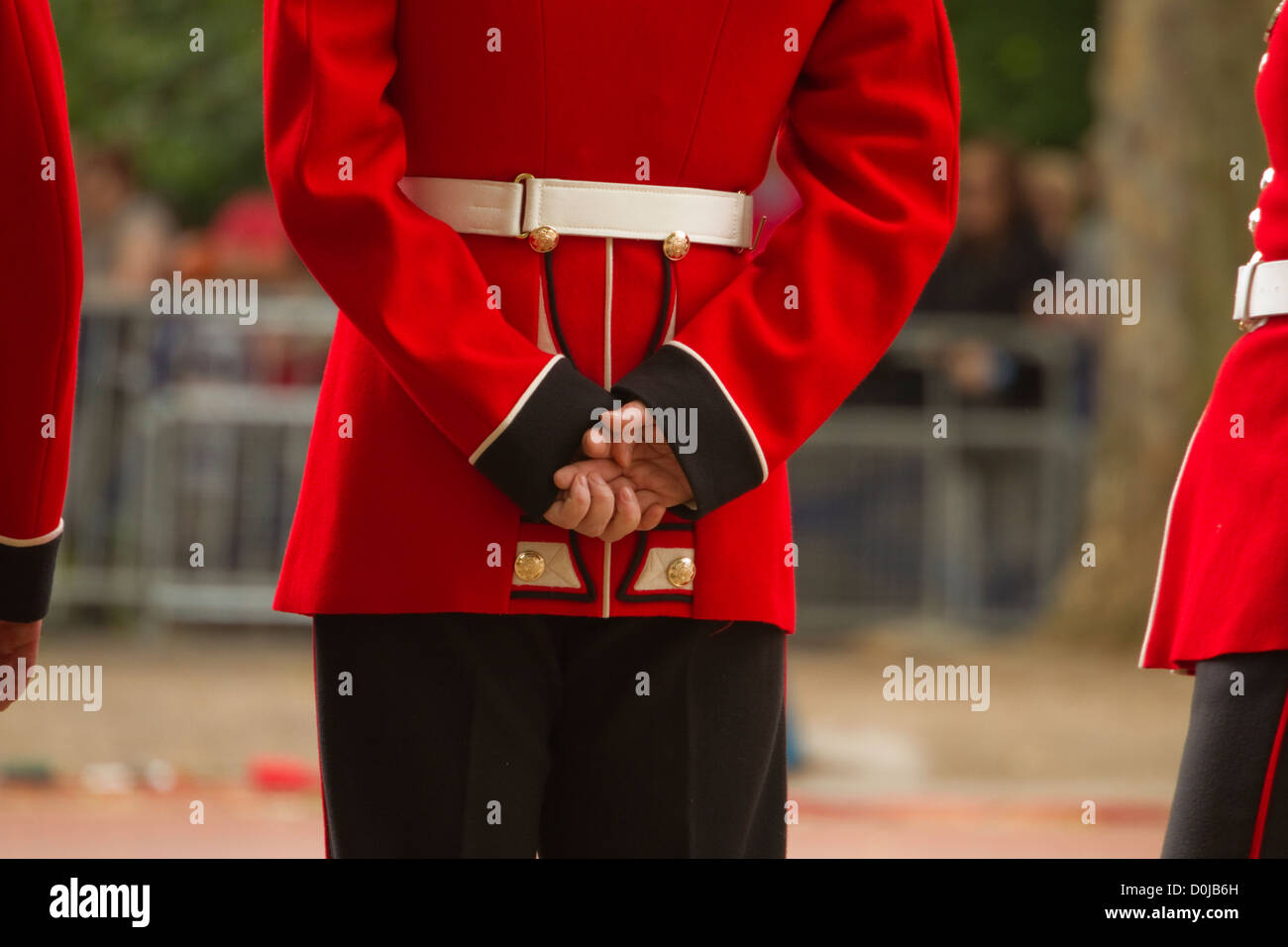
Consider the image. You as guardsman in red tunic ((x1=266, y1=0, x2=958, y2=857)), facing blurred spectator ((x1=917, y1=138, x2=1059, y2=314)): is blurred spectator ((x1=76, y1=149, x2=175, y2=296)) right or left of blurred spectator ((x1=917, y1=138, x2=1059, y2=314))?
left

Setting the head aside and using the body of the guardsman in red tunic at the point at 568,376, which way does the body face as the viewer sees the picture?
away from the camera

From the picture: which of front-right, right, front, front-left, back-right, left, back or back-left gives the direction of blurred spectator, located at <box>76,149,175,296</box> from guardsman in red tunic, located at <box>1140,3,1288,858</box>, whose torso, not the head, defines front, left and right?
front-right

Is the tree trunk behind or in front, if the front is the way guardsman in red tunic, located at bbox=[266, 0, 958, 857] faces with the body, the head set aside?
in front

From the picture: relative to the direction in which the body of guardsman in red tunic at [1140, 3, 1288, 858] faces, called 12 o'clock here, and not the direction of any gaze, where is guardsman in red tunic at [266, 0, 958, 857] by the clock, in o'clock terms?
guardsman in red tunic at [266, 0, 958, 857] is roughly at 11 o'clock from guardsman in red tunic at [1140, 3, 1288, 858].

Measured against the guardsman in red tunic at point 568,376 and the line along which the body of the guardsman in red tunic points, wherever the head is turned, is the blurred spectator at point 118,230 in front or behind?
in front

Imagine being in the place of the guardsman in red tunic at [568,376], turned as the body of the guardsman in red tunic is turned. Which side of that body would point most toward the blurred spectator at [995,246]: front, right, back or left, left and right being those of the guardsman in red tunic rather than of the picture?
front

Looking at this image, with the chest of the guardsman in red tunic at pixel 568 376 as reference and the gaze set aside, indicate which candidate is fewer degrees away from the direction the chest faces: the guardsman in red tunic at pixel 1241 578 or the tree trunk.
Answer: the tree trunk

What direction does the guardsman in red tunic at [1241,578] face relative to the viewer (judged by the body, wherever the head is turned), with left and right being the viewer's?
facing to the left of the viewer

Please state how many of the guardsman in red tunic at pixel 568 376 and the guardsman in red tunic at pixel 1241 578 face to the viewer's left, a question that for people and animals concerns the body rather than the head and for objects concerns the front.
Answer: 1

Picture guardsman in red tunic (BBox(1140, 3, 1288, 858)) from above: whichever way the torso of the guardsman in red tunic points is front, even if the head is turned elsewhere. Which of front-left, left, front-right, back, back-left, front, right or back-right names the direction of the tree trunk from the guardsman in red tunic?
right

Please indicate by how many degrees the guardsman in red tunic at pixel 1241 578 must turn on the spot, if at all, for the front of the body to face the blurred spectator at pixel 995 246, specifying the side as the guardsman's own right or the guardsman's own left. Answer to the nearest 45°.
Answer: approximately 90° to the guardsman's own right

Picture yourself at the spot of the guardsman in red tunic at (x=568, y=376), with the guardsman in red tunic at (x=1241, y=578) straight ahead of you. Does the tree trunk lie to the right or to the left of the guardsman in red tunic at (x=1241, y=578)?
left

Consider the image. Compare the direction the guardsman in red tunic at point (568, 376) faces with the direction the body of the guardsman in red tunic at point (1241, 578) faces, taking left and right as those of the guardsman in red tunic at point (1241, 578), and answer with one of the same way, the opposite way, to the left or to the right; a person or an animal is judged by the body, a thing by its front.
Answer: to the right
